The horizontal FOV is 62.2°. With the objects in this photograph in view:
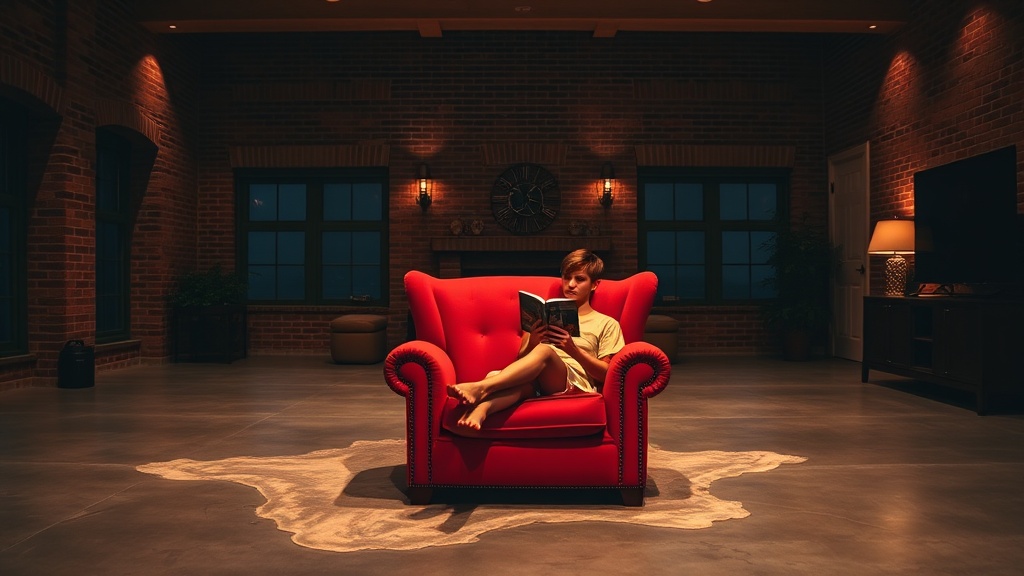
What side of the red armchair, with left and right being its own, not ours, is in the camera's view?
front

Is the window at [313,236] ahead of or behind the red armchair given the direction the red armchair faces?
behind

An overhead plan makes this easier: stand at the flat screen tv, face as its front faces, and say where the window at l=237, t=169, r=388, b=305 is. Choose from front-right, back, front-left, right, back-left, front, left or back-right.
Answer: front-right

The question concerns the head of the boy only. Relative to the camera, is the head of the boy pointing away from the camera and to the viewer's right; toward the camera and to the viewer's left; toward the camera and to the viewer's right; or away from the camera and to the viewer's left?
toward the camera and to the viewer's left

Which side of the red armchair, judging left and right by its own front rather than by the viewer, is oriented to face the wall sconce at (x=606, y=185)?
back

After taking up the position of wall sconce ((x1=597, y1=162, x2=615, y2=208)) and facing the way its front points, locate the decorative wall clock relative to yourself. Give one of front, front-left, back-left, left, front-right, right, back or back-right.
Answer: right

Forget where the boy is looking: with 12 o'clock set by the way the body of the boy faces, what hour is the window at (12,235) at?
The window is roughly at 3 o'clock from the boy.

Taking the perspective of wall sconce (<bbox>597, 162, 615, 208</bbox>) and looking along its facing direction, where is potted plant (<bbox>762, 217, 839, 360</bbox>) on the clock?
The potted plant is roughly at 9 o'clock from the wall sconce.

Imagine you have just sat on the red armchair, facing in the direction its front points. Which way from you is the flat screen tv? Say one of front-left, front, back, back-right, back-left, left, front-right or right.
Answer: back-left

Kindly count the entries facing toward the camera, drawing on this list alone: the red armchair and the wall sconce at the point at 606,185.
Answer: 2

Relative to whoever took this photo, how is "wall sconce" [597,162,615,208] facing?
facing the viewer

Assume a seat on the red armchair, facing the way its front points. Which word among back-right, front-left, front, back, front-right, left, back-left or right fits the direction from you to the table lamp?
back-left

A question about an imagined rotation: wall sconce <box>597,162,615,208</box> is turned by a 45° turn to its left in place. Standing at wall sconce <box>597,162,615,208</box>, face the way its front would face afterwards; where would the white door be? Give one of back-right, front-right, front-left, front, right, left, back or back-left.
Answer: front-left

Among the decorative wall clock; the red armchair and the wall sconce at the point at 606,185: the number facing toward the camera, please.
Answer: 3

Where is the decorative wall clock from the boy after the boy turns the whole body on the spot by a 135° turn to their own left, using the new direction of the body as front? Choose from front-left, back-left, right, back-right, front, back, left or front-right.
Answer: left

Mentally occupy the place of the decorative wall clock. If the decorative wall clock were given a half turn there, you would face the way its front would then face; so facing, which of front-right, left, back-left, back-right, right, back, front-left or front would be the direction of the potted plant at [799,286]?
right

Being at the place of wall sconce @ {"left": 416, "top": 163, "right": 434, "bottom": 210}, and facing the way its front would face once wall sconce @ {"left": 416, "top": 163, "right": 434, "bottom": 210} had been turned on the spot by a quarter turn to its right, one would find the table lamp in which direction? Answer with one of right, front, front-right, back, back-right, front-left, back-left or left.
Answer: back-left

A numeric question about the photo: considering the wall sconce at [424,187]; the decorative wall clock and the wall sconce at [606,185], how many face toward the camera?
3

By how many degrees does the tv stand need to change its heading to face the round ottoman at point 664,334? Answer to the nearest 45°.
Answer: approximately 90° to its right

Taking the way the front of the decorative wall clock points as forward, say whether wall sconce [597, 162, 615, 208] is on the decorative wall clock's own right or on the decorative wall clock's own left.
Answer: on the decorative wall clock's own left

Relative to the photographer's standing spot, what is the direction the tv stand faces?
facing the viewer and to the left of the viewer
